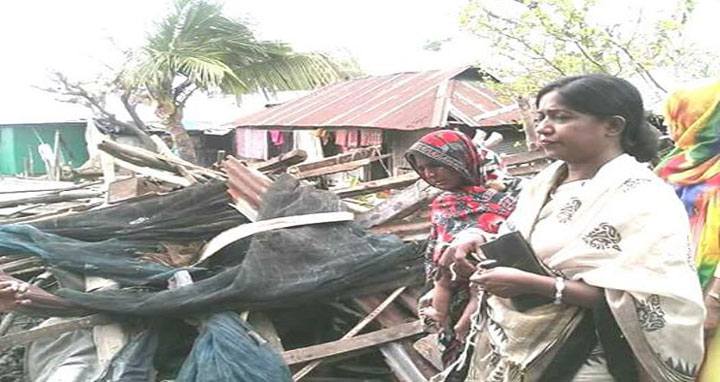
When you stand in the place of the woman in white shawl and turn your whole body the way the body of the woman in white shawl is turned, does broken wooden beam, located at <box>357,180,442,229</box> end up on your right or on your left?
on your right

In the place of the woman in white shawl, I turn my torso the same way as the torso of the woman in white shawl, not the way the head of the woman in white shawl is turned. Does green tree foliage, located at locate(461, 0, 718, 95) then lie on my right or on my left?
on my right

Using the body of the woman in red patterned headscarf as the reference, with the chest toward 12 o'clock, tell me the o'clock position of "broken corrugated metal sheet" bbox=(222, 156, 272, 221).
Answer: The broken corrugated metal sheet is roughly at 3 o'clock from the woman in red patterned headscarf.

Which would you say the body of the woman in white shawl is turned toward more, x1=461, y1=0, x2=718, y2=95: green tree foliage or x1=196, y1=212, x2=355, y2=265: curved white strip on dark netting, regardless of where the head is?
the curved white strip on dark netting

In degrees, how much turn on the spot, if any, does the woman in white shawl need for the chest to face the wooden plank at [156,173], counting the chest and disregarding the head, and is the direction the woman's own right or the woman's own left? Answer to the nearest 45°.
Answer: approximately 90° to the woman's own right

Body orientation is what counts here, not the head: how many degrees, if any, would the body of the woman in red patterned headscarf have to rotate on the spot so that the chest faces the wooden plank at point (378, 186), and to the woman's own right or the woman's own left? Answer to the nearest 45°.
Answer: approximately 135° to the woman's own right

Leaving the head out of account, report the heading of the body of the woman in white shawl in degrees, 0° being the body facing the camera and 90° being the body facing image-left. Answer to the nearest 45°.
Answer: approximately 45°

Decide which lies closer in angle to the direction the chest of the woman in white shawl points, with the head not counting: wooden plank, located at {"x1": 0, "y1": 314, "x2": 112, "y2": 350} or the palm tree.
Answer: the wooden plank
